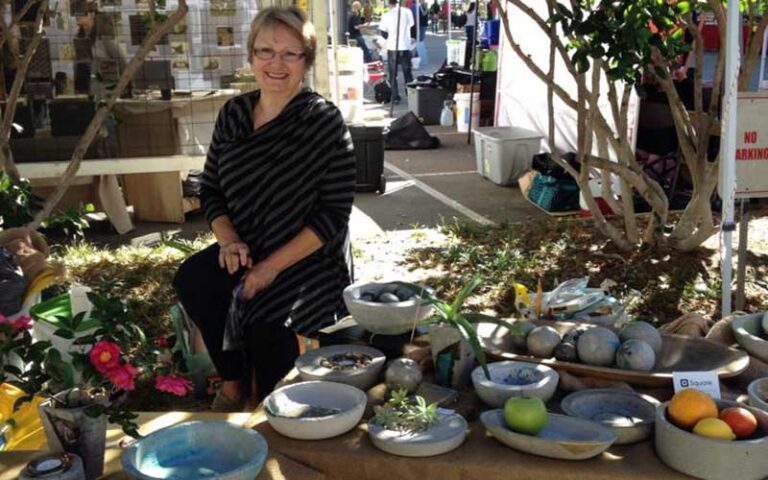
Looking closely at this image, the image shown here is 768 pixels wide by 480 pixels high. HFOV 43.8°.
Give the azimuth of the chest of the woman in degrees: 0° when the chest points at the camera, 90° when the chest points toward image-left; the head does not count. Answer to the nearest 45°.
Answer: approximately 45°

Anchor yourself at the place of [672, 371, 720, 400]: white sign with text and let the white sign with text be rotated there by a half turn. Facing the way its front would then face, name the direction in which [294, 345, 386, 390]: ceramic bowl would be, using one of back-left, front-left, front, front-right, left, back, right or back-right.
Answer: left

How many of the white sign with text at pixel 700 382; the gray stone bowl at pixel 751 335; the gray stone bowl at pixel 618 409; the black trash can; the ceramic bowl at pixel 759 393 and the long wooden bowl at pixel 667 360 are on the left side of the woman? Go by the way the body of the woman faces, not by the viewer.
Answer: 5

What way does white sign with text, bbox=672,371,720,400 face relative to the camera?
toward the camera

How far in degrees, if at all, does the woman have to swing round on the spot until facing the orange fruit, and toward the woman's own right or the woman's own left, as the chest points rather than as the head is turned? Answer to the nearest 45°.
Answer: approximately 90° to the woman's own left

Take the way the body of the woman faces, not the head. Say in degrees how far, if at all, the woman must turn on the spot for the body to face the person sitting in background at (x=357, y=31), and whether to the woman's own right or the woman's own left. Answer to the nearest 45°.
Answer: approximately 135° to the woman's own right

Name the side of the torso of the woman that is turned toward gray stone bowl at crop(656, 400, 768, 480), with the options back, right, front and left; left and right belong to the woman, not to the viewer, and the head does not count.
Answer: left

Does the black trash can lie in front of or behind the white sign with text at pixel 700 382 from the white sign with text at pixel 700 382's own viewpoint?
behind

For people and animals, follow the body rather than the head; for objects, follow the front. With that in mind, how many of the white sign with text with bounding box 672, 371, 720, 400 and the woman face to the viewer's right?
0

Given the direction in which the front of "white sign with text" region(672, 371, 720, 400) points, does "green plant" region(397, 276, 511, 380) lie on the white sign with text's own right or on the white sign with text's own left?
on the white sign with text's own right

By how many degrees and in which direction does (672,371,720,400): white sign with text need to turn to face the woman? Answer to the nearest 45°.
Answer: approximately 135° to its right

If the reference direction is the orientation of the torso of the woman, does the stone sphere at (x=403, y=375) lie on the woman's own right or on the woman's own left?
on the woman's own left

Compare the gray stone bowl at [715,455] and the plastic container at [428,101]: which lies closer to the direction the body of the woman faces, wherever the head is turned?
the gray stone bowl
